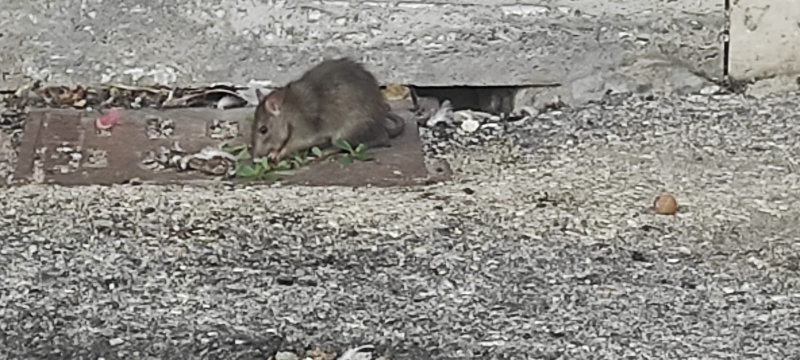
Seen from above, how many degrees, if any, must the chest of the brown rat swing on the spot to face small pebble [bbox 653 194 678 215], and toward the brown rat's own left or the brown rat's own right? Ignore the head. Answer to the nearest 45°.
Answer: approximately 135° to the brown rat's own left

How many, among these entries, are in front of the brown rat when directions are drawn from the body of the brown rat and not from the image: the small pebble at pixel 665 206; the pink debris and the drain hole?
1

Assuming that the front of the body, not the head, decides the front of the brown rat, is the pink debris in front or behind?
in front

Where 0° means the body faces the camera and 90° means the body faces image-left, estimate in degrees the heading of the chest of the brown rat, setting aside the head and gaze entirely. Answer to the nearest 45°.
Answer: approximately 90°
